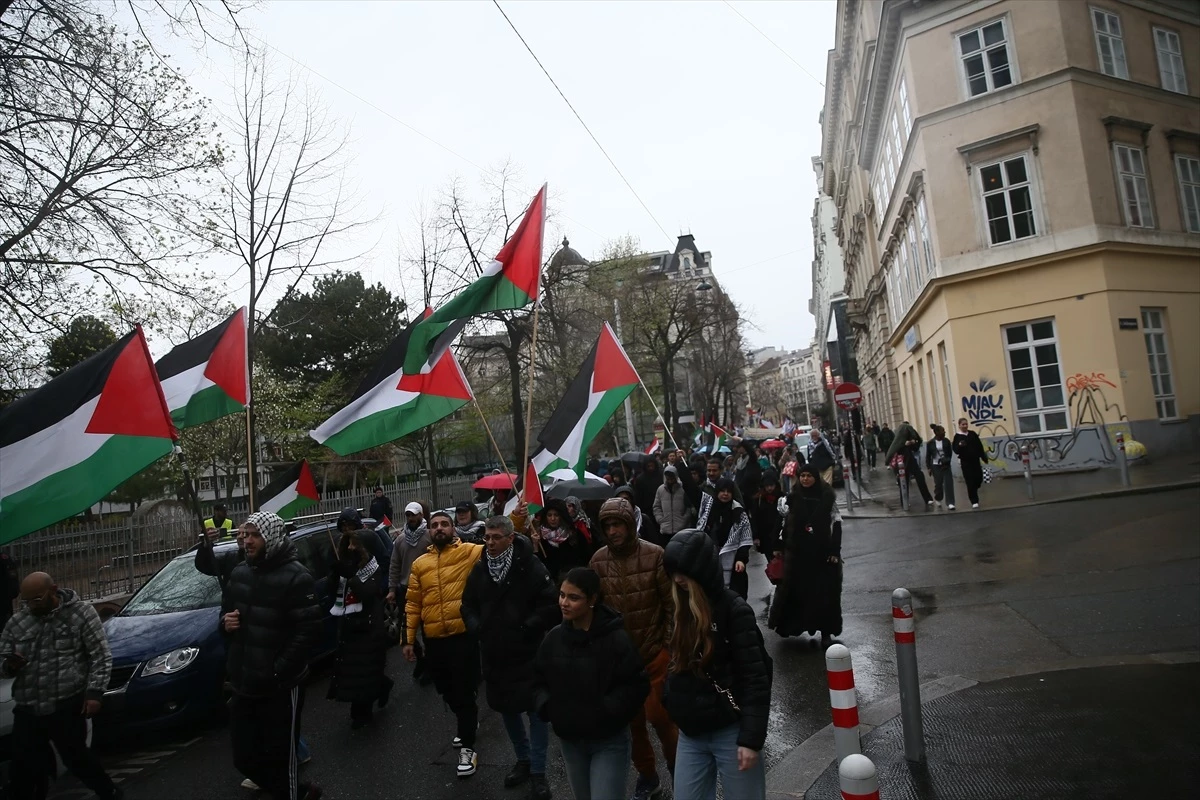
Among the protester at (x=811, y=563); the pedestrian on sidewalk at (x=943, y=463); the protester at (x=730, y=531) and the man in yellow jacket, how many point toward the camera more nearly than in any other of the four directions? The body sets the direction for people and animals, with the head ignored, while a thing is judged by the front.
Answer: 4

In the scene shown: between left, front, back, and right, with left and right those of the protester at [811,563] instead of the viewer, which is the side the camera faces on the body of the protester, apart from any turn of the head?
front

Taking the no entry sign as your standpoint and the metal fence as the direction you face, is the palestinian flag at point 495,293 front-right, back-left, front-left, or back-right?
front-left

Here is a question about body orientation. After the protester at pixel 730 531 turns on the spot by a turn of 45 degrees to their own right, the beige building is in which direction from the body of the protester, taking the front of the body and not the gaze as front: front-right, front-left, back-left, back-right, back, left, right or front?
back

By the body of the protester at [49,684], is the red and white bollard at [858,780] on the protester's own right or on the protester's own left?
on the protester's own left

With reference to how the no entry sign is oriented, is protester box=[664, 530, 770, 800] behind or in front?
in front

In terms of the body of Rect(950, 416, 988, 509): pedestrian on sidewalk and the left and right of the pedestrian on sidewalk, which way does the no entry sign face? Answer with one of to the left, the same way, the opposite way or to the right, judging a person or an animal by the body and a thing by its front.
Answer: the same way

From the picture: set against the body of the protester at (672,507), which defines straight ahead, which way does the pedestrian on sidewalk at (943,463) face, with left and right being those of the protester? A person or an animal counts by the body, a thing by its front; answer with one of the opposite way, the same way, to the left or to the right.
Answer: the same way

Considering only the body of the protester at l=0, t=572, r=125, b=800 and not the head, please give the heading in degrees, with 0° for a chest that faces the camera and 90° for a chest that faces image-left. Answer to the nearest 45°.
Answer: approximately 45°

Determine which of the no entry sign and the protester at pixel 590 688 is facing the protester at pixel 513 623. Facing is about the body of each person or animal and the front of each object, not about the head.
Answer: the no entry sign

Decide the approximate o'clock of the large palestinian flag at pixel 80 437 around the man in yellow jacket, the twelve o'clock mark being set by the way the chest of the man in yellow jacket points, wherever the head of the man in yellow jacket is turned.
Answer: The large palestinian flag is roughly at 3 o'clock from the man in yellow jacket.

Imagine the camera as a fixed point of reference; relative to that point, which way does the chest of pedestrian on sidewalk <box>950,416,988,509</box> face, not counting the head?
toward the camera

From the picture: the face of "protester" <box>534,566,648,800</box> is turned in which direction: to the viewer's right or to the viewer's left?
to the viewer's left

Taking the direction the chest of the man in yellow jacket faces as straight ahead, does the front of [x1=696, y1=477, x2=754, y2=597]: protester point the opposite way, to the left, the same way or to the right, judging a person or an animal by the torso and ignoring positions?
the same way

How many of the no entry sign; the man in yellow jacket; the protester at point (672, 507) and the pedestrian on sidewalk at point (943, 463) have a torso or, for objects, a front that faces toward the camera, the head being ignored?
4

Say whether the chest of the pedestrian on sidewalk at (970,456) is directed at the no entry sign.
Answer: no

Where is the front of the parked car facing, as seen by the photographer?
facing the viewer and to the left of the viewer

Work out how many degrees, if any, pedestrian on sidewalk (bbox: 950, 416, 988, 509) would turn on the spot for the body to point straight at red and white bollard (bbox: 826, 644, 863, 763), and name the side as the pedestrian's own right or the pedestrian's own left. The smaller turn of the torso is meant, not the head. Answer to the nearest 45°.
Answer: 0° — they already face it
